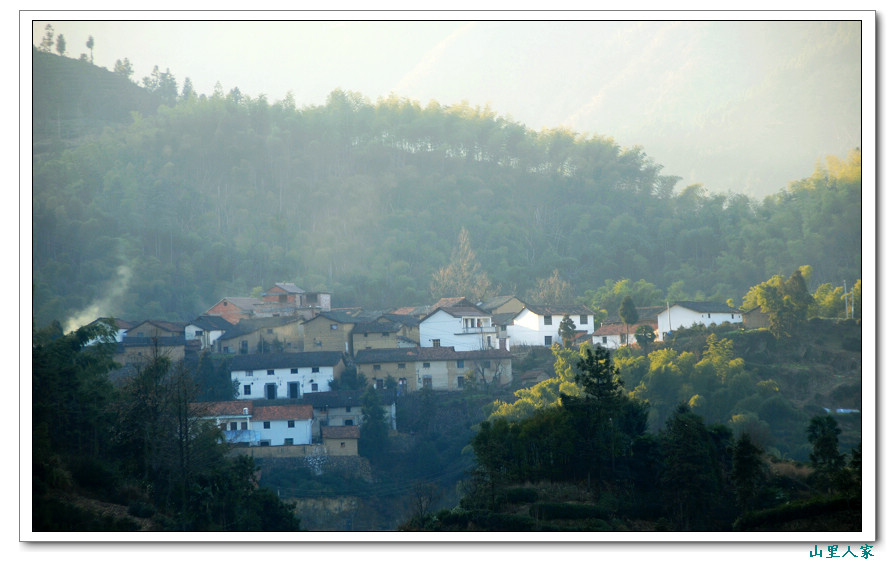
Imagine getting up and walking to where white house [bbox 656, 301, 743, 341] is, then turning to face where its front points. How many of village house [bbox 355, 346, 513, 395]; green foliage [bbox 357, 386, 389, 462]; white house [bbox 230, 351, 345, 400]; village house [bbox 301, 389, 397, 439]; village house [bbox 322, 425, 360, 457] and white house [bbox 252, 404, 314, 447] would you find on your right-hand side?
6

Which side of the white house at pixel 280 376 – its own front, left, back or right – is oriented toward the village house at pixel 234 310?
back

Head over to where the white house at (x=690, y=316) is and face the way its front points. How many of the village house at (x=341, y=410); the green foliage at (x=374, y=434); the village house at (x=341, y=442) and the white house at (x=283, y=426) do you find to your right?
4

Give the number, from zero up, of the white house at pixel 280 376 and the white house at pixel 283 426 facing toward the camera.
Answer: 2

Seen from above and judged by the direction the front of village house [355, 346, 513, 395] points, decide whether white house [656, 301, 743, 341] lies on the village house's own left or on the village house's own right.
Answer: on the village house's own left

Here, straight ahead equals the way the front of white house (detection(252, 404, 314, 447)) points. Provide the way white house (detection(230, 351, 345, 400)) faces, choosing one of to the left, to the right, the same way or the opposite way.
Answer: the same way

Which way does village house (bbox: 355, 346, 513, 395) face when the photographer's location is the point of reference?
facing the viewer

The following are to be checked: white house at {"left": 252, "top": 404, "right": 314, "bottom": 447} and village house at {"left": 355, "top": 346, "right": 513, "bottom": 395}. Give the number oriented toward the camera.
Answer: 2

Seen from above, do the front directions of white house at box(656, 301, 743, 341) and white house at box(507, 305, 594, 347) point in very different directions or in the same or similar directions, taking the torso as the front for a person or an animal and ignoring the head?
same or similar directions

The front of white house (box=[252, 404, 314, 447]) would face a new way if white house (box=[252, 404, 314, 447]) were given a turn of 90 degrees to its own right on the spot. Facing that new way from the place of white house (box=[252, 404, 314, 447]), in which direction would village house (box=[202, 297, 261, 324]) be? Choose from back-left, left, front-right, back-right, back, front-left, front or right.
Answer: right

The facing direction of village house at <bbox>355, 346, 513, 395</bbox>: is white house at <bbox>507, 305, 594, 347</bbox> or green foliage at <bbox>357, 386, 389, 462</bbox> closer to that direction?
the green foliage

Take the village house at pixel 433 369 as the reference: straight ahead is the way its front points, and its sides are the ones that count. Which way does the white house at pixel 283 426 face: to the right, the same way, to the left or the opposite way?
the same way

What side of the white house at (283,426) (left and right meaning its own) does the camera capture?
front
